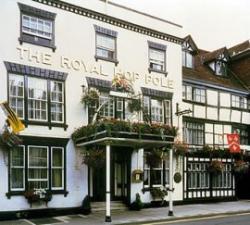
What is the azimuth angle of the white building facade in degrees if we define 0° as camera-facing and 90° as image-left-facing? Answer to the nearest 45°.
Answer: approximately 315°

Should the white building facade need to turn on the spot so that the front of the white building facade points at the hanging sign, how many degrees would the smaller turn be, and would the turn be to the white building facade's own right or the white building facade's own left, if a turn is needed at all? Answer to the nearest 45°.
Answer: approximately 90° to the white building facade's own left

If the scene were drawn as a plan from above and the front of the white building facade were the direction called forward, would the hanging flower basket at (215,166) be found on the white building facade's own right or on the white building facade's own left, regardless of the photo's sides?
on the white building facade's own left

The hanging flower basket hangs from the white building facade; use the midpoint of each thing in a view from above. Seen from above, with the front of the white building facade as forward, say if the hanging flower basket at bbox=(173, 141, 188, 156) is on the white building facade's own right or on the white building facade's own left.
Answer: on the white building facade's own left

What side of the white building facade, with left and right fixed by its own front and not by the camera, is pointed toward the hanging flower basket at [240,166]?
left
